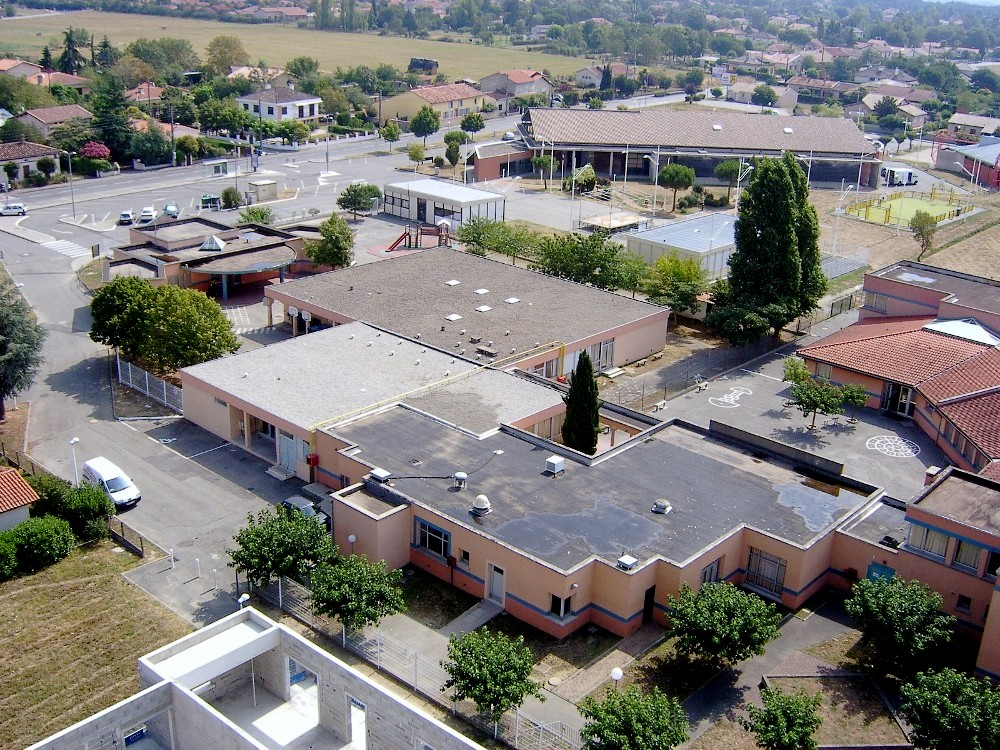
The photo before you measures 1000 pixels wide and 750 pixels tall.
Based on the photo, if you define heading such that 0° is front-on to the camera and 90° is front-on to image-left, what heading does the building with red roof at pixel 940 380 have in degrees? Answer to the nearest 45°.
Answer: approximately 45°

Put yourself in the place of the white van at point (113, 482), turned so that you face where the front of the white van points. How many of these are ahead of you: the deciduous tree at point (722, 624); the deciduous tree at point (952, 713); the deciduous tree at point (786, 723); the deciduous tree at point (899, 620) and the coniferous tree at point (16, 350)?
4

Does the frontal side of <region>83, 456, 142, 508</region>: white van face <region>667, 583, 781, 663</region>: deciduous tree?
yes

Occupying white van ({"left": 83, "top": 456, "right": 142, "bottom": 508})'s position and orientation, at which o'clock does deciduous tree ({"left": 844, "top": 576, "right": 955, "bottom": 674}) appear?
The deciduous tree is roughly at 12 o'clock from the white van.

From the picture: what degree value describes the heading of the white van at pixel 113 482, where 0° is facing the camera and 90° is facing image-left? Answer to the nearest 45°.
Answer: approximately 315°

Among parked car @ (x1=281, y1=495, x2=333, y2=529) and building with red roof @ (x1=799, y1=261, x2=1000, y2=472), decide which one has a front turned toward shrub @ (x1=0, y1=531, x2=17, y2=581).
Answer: the building with red roof

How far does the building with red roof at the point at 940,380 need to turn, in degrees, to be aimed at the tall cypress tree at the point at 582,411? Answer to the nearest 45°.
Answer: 0° — it already faces it

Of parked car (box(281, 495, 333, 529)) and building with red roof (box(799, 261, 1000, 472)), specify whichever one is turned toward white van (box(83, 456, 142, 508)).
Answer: the building with red roof
